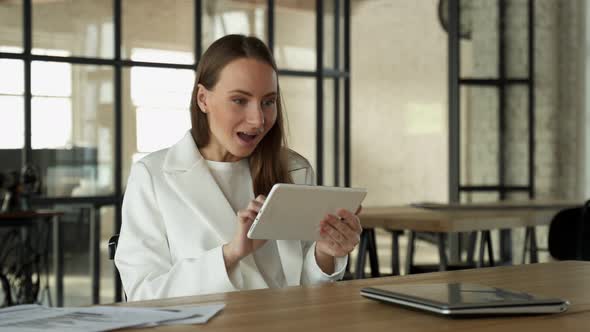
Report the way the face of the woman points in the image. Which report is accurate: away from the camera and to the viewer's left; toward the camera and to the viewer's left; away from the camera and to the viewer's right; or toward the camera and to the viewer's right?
toward the camera and to the viewer's right

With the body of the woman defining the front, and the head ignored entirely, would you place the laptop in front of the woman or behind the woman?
in front

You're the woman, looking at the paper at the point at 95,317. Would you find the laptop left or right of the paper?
left

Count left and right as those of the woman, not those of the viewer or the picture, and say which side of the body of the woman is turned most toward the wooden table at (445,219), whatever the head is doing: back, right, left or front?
left

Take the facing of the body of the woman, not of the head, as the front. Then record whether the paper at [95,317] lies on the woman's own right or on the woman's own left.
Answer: on the woman's own right

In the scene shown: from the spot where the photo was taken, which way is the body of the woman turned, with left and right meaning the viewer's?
facing the viewer and to the right of the viewer
